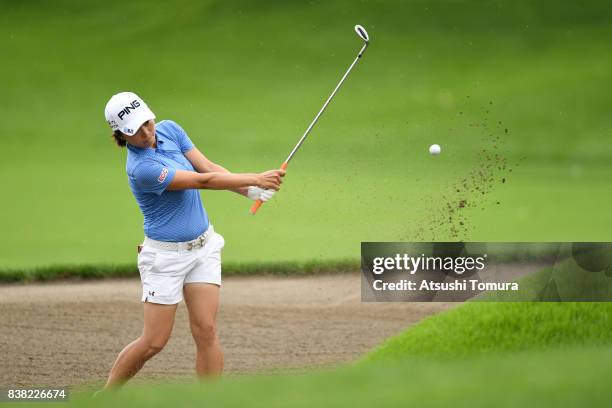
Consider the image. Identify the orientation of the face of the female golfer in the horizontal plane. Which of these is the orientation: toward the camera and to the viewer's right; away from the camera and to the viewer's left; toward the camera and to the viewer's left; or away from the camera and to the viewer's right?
toward the camera and to the viewer's right

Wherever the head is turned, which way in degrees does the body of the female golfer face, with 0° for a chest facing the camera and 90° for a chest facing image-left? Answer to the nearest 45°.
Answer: approximately 315°
